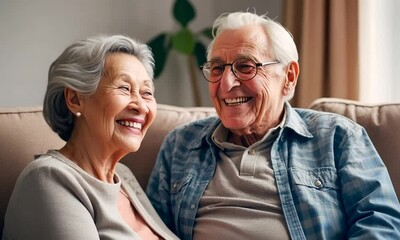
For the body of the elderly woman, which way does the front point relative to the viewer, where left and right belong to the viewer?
facing the viewer and to the right of the viewer

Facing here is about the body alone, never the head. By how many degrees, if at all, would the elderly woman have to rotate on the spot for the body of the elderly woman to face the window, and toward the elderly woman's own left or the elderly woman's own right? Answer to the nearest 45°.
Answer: approximately 90° to the elderly woman's own left

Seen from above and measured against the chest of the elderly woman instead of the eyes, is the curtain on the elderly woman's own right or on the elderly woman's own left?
on the elderly woman's own left

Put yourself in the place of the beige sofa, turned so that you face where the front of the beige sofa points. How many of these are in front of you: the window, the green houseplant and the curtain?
0

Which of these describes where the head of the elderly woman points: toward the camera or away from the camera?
toward the camera

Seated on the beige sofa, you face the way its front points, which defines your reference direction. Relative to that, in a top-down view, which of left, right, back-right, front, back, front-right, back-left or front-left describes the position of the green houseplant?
back

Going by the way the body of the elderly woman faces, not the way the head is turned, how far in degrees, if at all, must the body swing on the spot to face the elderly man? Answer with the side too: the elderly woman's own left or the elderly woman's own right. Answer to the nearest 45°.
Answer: approximately 45° to the elderly woman's own left

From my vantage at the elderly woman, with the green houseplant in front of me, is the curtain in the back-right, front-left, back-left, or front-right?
front-right

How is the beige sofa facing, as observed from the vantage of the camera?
facing the viewer

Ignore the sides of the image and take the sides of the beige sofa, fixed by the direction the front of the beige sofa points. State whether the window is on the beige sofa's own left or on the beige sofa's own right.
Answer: on the beige sofa's own left

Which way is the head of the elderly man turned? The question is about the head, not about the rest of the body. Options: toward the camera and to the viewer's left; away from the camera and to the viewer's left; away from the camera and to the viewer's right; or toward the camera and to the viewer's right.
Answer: toward the camera and to the viewer's left
